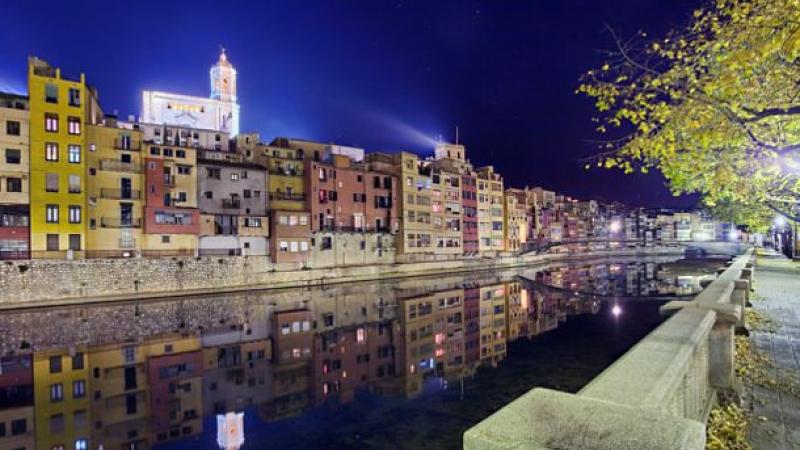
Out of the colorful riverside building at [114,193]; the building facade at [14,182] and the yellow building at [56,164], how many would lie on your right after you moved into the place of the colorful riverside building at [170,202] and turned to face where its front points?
3

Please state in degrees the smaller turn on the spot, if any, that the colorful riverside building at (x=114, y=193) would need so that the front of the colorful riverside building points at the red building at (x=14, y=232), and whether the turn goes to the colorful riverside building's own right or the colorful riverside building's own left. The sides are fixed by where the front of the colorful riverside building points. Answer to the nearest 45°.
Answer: approximately 90° to the colorful riverside building's own right

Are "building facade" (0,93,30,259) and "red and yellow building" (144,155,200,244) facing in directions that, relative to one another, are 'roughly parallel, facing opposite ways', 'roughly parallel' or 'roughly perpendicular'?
roughly parallel

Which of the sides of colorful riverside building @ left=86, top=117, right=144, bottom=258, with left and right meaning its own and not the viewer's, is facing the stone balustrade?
front

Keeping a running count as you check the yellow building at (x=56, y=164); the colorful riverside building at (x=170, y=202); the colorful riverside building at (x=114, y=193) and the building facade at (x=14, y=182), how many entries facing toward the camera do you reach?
4

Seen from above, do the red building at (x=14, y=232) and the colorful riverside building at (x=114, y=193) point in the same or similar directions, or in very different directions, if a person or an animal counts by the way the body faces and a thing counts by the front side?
same or similar directions

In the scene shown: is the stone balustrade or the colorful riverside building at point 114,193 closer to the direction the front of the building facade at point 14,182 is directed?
the stone balustrade

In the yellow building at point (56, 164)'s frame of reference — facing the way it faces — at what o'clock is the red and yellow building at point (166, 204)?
The red and yellow building is roughly at 9 o'clock from the yellow building.

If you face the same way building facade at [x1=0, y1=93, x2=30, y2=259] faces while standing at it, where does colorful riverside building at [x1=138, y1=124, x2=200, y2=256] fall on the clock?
The colorful riverside building is roughly at 9 o'clock from the building facade.

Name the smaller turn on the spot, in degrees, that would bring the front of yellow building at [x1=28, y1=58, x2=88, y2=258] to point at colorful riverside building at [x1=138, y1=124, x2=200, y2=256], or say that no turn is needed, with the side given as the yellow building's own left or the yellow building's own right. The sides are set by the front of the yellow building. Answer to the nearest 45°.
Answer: approximately 90° to the yellow building's own left

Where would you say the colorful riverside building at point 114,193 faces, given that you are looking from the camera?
facing the viewer

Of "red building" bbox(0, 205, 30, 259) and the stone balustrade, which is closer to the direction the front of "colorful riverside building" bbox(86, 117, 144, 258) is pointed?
the stone balustrade

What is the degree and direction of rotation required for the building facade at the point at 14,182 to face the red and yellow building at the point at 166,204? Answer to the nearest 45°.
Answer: approximately 90° to its left

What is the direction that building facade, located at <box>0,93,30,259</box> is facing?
toward the camera

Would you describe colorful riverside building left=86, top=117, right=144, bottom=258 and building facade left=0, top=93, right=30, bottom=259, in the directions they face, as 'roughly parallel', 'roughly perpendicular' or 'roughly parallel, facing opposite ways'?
roughly parallel

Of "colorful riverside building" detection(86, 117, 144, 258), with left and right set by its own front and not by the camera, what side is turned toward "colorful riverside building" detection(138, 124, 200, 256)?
left
